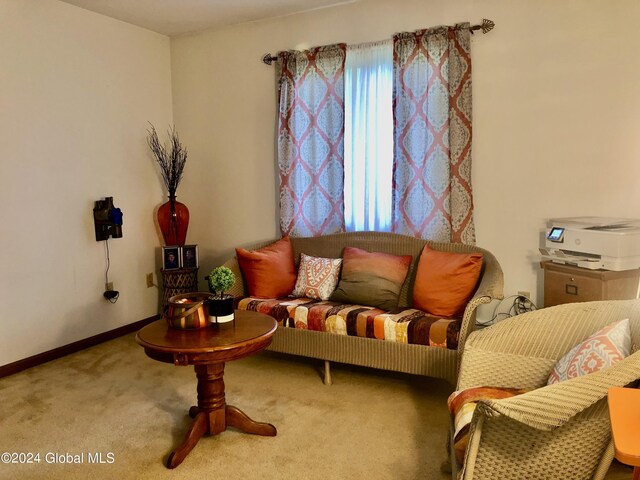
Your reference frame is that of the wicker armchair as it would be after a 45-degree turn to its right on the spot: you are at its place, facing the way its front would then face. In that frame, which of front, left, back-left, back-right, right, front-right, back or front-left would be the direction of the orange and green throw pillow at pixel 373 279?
front

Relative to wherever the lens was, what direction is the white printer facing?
facing the viewer and to the left of the viewer

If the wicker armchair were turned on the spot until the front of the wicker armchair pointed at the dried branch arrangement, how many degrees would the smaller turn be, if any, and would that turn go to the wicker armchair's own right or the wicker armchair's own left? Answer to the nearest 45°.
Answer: approximately 45° to the wicker armchair's own right

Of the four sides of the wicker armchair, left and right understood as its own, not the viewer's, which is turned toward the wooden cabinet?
right

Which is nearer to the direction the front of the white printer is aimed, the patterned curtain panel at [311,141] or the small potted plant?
the small potted plant

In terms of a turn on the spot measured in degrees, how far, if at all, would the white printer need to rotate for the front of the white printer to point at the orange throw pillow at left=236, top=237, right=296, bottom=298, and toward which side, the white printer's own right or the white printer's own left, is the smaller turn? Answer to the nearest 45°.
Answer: approximately 45° to the white printer's own right

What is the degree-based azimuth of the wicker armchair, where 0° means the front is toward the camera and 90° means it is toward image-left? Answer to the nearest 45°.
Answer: approximately 90°

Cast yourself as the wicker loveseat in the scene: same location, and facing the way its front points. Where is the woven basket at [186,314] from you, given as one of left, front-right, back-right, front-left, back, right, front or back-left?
front

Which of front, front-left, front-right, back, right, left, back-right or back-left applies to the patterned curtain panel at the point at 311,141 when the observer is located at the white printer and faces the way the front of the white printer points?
front-right

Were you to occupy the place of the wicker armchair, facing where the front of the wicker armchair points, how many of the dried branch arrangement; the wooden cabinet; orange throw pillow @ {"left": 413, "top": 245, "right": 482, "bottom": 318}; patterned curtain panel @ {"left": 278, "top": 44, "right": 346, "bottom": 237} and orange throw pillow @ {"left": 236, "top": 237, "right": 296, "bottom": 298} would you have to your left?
0

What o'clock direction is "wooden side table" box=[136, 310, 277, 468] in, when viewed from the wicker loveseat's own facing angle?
The wooden side table is roughly at 12 o'clock from the wicker loveseat.

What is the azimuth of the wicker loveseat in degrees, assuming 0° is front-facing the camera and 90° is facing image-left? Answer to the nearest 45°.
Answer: approximately 45°

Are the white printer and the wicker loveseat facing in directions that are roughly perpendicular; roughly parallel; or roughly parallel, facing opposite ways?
roughly parallel

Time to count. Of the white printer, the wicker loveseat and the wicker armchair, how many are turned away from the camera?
0

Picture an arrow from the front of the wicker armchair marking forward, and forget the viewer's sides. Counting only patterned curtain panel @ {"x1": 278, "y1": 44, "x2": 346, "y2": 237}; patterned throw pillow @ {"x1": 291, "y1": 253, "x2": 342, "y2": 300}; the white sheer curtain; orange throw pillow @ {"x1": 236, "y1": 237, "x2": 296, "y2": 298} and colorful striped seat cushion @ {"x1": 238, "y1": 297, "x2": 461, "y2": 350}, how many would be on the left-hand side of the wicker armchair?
0

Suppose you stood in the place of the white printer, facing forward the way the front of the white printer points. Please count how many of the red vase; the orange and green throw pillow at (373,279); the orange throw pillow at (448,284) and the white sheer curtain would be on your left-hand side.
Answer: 0

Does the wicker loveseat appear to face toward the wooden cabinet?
no

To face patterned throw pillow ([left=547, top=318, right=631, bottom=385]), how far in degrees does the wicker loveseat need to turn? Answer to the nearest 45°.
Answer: approximately 90° to its left

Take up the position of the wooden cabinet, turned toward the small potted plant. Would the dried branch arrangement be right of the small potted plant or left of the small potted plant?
right
